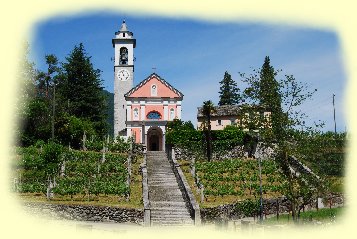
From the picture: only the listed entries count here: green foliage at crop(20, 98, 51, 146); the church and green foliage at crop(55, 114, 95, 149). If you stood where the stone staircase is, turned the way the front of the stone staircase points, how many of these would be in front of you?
0

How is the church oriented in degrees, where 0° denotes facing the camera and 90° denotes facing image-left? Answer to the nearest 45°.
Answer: approximately 0°

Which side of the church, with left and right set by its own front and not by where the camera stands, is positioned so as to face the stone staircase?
front

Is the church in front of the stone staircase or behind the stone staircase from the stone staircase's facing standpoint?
behind

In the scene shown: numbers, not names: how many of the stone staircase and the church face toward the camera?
2

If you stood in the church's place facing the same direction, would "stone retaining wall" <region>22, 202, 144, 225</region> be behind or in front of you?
in front

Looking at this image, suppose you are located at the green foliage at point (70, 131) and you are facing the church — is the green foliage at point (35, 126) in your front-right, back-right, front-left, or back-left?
back-left

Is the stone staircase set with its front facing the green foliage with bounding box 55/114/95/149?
no

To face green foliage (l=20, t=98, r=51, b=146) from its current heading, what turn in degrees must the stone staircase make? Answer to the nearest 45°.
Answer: approximately 135° to its right

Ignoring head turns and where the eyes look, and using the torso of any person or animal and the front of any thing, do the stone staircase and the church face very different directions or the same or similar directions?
same or similar directions

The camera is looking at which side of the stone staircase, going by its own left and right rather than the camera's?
front

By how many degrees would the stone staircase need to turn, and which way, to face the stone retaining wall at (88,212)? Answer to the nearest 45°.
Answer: approximately 45° to its right
